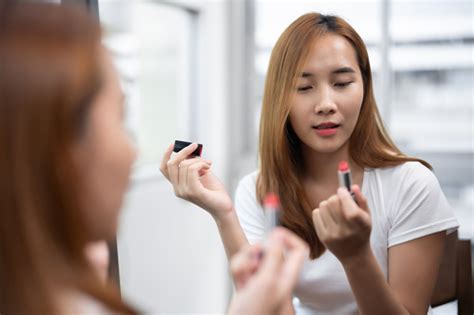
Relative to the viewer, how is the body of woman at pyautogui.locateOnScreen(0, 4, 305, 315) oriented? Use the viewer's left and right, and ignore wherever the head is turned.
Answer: facing away from the viewer and to the right of the viewer

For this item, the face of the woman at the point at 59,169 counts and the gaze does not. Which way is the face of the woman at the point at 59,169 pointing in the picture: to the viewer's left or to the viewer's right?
to the viewer's right
